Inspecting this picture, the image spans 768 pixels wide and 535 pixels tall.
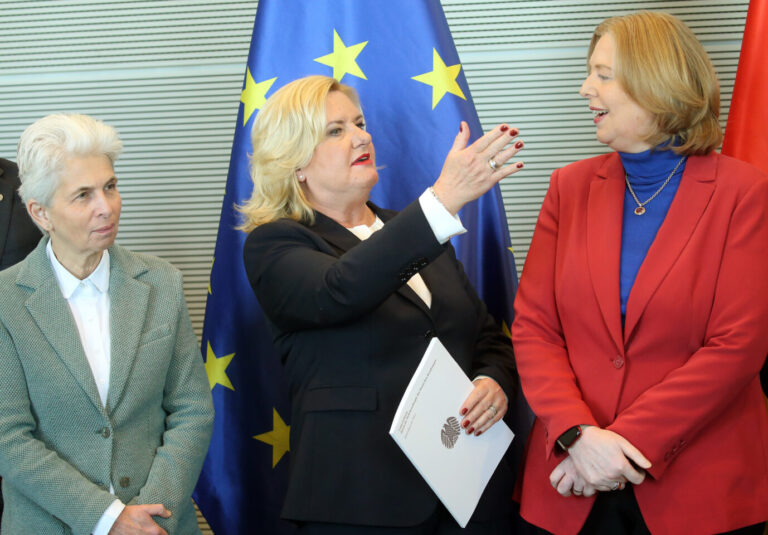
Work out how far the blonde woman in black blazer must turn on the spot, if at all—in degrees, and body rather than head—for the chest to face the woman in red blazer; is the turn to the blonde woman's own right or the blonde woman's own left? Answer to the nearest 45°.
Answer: approximately 45° to the blonde woman's own left

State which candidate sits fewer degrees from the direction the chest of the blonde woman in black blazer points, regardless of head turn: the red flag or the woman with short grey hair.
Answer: the red flag

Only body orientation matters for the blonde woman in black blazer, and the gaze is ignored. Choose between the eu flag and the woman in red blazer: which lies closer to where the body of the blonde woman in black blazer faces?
the woman in red blazer

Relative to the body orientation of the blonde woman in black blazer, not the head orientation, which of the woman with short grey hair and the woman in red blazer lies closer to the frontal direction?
the woman in red blazer

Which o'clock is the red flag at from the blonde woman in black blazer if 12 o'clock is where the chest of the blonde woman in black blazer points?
The red flag is roughly at 10 o'clock from the blonde woman in black blazer.

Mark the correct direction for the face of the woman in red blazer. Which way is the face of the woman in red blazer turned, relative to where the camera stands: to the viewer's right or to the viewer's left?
to the viewer's left

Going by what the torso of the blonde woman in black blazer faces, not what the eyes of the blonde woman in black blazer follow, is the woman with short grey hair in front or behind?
behind

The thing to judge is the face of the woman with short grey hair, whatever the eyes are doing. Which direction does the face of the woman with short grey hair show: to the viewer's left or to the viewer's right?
to the viewer's right

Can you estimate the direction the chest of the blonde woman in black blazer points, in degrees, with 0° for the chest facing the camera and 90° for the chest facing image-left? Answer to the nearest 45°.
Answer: approximately 315°

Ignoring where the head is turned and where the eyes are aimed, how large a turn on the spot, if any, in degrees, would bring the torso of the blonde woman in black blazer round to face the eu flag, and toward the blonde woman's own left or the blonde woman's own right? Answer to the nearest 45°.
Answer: approximately 135° to the blonde woman's own left
